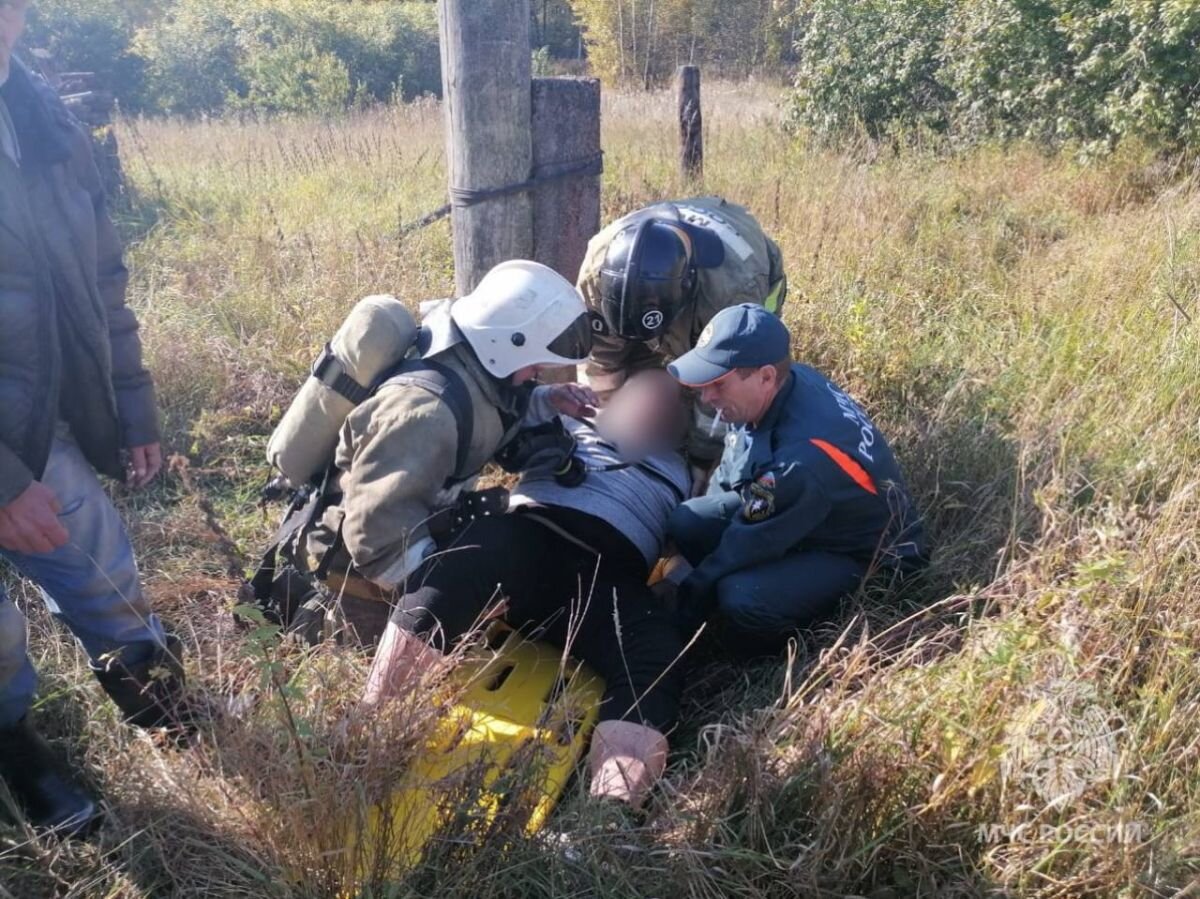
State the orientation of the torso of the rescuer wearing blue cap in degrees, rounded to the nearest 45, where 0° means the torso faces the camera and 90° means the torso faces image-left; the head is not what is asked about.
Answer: approximately 90°

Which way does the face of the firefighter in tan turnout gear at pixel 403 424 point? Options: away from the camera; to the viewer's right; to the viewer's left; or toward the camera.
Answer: to the viewer's right

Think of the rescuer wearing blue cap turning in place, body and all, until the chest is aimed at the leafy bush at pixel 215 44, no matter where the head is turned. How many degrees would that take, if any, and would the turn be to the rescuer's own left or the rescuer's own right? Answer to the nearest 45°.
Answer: approximately 45° to the rescuer's own right

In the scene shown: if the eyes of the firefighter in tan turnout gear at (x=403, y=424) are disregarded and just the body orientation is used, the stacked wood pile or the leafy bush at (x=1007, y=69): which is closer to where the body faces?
the leafy bush

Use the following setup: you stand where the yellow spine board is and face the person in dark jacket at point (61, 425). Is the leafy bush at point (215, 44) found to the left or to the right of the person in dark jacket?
right

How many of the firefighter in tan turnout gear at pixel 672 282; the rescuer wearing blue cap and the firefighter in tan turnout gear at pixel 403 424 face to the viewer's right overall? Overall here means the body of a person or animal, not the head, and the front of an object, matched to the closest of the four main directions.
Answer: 1

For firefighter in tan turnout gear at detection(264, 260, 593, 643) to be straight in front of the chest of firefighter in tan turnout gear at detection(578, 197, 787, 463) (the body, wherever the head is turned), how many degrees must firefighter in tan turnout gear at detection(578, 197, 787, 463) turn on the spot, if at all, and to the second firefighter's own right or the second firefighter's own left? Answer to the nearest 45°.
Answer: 0° — they already face them

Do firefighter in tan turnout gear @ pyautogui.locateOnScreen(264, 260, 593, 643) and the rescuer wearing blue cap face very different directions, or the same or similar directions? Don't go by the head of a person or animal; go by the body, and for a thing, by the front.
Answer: very different directions

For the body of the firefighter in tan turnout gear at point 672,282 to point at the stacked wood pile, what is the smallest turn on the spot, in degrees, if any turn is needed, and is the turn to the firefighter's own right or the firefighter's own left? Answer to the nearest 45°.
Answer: approximately 90° to the firefighter's own right

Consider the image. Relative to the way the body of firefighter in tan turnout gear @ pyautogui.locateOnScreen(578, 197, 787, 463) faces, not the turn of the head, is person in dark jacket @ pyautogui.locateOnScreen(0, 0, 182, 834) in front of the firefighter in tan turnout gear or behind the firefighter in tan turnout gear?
in front

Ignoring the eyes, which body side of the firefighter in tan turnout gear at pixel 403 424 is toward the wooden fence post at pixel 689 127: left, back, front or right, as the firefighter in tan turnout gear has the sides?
left

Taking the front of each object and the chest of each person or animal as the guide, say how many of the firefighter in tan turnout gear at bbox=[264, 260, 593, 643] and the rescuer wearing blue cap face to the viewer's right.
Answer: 1

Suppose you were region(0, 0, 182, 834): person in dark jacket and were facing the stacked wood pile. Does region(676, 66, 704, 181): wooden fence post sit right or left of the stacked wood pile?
right

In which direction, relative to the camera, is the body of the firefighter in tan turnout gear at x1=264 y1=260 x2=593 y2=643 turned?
to the viewer's right
